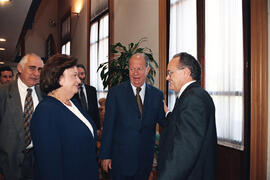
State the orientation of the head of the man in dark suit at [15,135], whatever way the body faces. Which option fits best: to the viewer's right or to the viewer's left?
to the viewer's right

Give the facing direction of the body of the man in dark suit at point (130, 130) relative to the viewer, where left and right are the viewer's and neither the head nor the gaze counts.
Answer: facing the viewer

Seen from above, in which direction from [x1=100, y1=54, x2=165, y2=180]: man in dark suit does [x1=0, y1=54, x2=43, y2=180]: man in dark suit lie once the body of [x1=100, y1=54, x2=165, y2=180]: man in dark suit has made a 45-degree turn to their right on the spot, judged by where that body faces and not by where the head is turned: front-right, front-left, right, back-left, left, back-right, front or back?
front-right

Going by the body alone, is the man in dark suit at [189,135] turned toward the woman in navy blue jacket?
yes

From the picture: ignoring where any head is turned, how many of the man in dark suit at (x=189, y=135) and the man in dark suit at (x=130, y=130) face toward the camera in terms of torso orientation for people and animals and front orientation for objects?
1

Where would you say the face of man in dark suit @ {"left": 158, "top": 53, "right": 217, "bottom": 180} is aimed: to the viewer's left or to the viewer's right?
to the viewer's left

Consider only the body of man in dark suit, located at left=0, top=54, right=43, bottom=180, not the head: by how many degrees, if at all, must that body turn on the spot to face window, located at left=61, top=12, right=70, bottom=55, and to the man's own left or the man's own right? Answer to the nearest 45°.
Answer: approximately 135° to the man's own left

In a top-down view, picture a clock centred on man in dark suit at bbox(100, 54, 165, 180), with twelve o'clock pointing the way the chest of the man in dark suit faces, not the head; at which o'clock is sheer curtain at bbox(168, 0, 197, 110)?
The sheer curtain is roughly at 7 o'clock from the man in dark suit.

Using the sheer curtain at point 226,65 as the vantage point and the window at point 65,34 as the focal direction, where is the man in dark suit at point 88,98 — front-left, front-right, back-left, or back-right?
front-left

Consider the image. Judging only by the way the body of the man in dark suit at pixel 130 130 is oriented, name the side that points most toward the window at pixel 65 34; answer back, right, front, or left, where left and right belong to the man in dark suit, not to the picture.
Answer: back

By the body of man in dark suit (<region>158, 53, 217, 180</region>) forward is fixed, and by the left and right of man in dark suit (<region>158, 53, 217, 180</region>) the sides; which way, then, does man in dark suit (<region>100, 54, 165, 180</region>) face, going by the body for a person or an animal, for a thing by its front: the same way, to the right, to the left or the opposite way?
to the left

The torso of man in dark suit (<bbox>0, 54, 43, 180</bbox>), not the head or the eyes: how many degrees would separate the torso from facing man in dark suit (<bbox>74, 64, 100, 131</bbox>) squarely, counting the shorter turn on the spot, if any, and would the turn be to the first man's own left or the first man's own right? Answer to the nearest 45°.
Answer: approximately 90° to the first man's own left

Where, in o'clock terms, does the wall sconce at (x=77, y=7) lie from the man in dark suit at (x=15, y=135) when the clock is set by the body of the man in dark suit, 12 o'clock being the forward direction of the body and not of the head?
The wall sconce is roughly at 8 o'clock from the man in dark suit.

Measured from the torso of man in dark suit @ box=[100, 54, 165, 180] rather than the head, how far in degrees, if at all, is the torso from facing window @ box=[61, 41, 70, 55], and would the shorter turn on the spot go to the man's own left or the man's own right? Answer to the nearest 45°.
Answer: approximately 180°

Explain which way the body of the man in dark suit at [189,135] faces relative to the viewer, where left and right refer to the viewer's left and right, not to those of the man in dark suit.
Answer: facing to the left of the viewer

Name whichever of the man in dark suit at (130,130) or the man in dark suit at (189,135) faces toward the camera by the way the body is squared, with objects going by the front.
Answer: the man in dark suit at (130,130)

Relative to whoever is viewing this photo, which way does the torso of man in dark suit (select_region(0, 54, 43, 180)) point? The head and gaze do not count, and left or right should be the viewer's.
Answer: facing the viewer and to the right of the viewer
